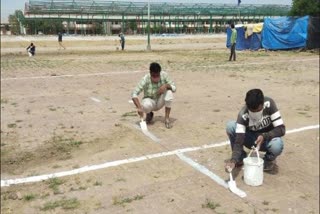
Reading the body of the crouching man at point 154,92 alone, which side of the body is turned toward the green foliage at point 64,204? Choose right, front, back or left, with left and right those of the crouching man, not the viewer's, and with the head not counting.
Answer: front

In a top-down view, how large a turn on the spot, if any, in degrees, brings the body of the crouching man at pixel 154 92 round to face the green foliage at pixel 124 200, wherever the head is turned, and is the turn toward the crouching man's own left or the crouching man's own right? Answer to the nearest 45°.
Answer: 0° — they already face it

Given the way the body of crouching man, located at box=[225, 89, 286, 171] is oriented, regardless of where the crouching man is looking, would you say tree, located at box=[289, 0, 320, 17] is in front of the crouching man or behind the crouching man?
behind

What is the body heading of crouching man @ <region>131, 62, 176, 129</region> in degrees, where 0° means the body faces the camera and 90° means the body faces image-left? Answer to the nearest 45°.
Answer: approximately 0°

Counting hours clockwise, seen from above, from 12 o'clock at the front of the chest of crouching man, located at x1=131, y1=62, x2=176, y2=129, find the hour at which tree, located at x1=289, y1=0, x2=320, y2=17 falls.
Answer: The tree is roughly at 7 o'clock from the crouching man.

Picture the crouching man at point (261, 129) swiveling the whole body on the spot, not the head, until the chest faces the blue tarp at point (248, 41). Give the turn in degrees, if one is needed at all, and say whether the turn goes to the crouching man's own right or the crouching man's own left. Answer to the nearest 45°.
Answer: approximately 180°

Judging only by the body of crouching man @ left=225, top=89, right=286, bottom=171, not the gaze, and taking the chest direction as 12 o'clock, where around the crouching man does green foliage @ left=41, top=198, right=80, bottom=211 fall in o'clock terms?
The green foliage is roughly at 2 o'clock from the crouching man.

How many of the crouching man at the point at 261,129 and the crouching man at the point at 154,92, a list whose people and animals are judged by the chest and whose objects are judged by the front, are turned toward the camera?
2

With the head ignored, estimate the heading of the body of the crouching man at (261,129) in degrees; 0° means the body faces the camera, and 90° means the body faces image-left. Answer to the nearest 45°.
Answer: approximately 0°

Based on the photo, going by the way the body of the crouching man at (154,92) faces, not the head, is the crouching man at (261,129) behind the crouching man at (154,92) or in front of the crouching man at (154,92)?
in front

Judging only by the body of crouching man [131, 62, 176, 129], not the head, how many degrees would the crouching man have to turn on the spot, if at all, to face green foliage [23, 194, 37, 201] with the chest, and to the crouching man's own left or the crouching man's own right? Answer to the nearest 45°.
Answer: approximately 45° to the crouching man's own right
